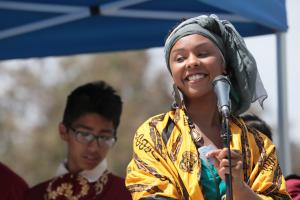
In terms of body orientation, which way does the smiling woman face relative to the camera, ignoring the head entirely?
toward the camera

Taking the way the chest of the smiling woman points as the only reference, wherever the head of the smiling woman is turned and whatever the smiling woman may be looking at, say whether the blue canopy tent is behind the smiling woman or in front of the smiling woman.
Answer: behind
